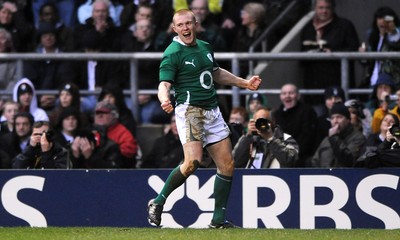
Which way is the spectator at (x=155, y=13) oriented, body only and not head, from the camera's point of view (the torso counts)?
toward the camera

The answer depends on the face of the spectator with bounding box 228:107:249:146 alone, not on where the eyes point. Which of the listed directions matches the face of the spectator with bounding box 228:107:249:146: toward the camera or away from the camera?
toward the camera

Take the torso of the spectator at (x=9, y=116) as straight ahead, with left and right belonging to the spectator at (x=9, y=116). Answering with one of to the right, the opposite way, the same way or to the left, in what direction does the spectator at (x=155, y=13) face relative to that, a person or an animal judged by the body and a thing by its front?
the same way

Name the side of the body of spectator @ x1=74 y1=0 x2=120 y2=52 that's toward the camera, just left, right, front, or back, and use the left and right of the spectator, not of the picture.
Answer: front

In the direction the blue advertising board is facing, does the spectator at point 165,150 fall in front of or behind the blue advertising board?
behind

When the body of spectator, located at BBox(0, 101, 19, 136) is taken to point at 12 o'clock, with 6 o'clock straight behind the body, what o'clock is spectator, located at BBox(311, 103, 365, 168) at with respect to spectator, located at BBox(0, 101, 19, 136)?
spectator, located at BBox(311, 103, 365, 168) is roughly at 10 o'clock from spectator, located at BBox(0, 101, 19, 136).

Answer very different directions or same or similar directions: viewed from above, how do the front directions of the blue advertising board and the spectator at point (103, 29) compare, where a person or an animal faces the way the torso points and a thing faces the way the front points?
same or similar directions

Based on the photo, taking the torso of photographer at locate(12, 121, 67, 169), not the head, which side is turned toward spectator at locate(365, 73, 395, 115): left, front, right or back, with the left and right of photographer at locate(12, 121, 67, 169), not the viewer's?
left

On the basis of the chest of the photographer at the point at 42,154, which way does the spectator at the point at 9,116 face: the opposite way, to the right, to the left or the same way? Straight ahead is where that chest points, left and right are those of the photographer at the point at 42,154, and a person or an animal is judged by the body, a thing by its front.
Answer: the same way

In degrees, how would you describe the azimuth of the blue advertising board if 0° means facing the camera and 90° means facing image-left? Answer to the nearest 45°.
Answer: approximately 0°

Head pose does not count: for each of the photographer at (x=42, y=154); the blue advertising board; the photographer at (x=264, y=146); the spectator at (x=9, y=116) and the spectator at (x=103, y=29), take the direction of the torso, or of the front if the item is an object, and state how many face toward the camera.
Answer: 5

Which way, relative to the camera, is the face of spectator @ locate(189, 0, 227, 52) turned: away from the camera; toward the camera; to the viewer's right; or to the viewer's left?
toward the camera

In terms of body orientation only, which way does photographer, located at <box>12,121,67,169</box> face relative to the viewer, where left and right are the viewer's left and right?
facing the viewer

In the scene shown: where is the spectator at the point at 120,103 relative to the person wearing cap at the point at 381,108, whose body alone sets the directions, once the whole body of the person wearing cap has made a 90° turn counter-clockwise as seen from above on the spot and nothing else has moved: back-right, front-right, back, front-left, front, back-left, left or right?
back-right
